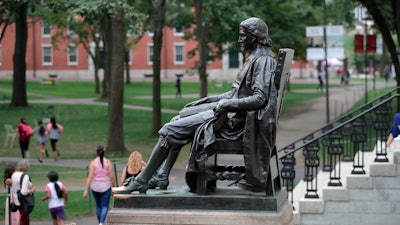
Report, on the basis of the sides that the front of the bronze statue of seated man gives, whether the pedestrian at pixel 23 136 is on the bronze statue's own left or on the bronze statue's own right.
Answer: on the bronze statue's own right

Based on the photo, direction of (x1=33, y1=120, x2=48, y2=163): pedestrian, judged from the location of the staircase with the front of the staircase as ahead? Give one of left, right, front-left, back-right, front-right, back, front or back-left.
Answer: front-right

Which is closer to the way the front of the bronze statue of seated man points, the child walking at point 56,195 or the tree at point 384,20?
the child walking

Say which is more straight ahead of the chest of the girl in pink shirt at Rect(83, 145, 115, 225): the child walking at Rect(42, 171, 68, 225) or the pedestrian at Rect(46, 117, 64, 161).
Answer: the pedestrian

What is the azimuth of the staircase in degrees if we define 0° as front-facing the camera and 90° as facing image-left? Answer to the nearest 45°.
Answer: approximately 90°

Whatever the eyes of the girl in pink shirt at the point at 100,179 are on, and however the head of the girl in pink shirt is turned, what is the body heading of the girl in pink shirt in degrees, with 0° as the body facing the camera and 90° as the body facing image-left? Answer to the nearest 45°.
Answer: approximately 180°

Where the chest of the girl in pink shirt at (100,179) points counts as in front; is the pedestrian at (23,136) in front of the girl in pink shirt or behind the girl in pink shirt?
in front

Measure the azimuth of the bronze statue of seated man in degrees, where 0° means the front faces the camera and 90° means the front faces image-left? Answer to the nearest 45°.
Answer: approximately 90°
